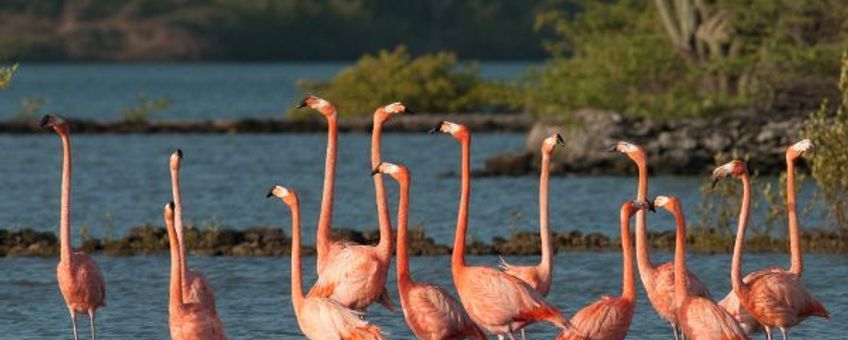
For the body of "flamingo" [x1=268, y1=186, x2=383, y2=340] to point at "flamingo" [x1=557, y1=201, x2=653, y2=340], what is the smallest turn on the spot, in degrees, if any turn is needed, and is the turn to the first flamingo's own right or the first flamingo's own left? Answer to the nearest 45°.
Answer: approximately 180°

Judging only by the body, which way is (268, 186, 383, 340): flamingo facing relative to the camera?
to the viewer's left

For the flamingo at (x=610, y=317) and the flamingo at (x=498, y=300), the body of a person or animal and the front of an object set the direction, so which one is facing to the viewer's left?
the flamingo at (x=498, y=300)

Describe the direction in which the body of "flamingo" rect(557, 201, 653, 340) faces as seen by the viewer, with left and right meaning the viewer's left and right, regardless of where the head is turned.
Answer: facing to the right of the viewer

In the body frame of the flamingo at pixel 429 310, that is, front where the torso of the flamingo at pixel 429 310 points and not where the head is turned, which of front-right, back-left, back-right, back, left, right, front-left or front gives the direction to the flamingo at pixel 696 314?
back

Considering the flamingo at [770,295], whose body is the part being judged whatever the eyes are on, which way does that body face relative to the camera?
to the viewer's left

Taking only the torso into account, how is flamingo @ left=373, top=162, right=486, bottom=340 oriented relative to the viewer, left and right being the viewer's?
facing to the left of the viewer

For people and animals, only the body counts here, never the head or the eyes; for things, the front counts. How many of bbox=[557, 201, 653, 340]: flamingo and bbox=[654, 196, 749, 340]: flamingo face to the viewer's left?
1

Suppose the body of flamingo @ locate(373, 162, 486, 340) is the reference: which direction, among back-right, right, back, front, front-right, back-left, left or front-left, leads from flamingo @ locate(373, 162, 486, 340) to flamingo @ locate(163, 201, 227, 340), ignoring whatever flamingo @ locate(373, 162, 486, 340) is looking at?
front

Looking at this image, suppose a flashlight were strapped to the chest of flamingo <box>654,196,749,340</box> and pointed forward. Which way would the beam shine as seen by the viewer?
to the viewer's left

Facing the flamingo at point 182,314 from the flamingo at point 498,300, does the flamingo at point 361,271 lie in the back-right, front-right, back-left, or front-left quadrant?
front-right

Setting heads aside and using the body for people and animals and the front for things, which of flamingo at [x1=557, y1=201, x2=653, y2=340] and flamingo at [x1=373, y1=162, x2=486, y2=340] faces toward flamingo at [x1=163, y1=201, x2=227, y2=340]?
flamingo at [x1=373, y1=162, x2=486, y2=340]

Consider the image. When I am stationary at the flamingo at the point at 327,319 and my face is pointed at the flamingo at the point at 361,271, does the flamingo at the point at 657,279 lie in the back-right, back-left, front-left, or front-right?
front-right

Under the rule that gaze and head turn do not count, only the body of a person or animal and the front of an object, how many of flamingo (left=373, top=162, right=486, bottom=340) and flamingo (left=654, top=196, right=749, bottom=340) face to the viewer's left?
2

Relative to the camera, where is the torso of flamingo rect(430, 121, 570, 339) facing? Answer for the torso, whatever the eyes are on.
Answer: to the viewer's left
